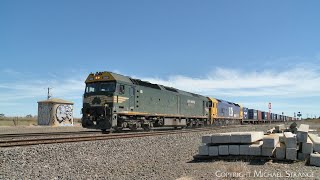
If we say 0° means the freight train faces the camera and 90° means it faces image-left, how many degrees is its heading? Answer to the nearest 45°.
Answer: approximately 45°

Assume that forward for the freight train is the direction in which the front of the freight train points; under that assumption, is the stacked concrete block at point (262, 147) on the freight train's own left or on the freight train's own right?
on the freight train's own left

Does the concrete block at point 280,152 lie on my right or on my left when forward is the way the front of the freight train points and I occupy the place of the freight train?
on my left

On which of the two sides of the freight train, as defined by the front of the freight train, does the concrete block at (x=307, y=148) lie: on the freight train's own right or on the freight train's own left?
on the freight train's own left

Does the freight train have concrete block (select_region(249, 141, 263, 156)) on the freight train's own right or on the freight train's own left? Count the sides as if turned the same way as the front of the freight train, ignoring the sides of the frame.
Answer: on the freight train's own left
